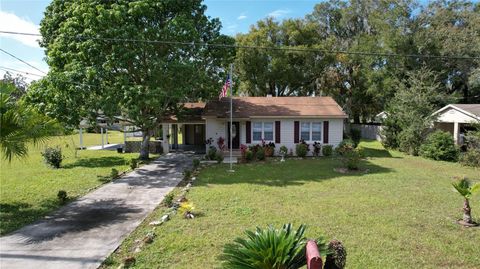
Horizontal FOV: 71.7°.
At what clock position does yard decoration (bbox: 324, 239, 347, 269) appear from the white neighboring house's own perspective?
The yard decoration is roughly at 12 o'clock from the white neighboring house.

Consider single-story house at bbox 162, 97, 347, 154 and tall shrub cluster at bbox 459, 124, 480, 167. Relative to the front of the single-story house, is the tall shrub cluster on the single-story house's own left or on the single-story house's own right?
on the single-story house's own left

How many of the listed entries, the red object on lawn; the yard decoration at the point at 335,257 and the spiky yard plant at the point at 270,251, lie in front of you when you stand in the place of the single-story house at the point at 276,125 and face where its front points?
3

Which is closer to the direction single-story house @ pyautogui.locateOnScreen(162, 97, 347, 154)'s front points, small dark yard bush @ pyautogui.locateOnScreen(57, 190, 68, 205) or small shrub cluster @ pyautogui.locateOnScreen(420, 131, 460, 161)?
the small dark yard bush

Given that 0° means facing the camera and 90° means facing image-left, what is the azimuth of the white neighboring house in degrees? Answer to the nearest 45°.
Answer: approximately 0°

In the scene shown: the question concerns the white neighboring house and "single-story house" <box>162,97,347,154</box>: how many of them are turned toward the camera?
2

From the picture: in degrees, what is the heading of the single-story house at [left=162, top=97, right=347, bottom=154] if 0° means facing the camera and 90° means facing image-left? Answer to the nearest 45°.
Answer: approximately 0°
